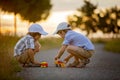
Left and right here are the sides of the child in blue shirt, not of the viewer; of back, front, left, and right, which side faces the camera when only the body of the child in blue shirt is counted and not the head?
left
